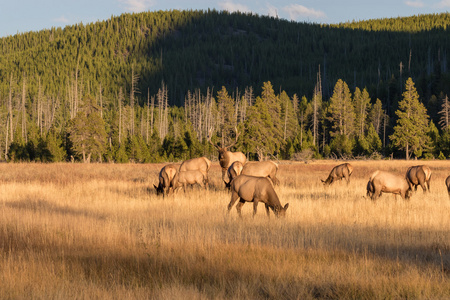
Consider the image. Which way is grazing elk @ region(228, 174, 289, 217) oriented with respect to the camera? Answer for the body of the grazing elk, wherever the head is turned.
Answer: to the viewer's right

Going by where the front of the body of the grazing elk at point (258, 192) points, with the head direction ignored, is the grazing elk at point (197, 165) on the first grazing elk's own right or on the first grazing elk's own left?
on the first grazing elk's own left

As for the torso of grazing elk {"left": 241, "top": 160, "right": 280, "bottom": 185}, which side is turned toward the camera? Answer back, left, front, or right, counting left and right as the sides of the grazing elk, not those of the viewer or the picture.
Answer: left

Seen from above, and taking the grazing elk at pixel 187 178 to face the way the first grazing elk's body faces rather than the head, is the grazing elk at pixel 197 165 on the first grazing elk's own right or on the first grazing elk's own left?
on the first grazing elk's own right

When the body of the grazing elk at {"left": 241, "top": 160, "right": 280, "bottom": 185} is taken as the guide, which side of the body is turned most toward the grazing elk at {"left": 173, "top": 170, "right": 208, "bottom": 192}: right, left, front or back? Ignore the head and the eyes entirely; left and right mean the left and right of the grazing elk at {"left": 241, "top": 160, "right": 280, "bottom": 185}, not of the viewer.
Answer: front

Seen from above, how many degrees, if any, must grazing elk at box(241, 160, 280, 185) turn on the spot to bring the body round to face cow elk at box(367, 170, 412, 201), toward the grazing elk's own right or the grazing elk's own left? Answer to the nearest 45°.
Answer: approximately 135° to the grazing elk's own left

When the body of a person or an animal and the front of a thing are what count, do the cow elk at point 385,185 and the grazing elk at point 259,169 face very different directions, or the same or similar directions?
very different directions

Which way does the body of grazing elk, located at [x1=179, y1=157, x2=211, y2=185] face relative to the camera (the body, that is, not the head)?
to the viewer's left

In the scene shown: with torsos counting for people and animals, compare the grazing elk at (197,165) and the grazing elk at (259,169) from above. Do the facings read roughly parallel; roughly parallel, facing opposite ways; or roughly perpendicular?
roughly parallel

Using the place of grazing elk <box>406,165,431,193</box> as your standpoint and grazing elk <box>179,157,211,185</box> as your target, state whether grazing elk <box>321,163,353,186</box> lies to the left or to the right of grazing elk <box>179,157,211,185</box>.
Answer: right

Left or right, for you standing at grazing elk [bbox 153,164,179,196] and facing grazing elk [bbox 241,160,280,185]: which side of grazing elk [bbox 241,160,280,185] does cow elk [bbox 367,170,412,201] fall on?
right

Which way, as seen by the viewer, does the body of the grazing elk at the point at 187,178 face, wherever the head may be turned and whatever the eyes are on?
to the viewer's left

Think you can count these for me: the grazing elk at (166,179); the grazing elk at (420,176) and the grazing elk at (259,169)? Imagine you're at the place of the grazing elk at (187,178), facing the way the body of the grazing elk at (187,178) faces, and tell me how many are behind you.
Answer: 2
